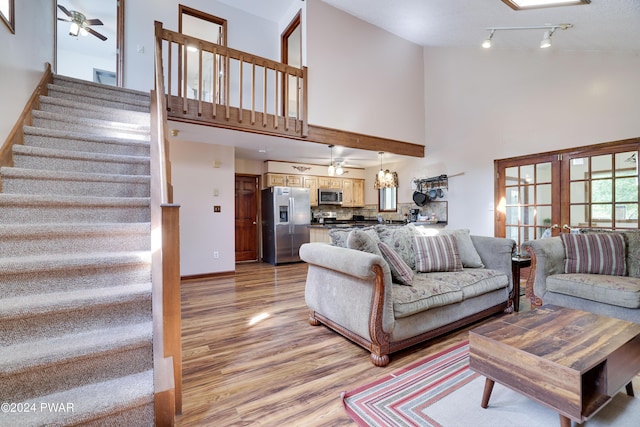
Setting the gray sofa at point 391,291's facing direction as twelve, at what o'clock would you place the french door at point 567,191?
The french door is roughly at 9 o'clock from the gray sofa.

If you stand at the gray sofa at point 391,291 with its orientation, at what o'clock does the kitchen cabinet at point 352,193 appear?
The kitchen cabinet is roughly at 7 o'clock from the gray sofa.

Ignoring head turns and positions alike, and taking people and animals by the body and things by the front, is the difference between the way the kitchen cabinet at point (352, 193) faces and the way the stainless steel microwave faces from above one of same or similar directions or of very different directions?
same or similar directions

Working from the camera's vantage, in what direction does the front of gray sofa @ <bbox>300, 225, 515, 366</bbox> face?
facing the viewer and to the right of the viewer

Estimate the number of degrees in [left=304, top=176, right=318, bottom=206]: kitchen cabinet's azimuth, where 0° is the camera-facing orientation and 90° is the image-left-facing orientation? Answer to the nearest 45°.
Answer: approximately 0°

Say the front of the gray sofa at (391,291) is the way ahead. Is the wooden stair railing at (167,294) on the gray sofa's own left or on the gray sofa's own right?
on the gray sofa's own right

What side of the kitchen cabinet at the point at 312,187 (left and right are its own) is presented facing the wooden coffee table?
front

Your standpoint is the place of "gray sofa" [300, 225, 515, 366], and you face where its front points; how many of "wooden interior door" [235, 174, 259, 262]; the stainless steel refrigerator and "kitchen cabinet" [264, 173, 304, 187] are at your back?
3

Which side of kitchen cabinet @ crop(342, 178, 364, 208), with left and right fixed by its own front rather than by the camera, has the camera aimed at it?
front

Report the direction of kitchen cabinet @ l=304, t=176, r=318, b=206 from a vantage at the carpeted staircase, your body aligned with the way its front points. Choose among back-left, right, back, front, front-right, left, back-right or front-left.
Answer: back-left

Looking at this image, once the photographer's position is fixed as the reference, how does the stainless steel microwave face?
facing the viewer

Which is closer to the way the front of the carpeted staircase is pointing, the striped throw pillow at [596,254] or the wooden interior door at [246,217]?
the striped throw pillow

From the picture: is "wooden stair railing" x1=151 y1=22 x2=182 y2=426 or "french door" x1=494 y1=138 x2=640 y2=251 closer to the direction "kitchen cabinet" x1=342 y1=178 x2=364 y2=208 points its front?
the wooden stair railing

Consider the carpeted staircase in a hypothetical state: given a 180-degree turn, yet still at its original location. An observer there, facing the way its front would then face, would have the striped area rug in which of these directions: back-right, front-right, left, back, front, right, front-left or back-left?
back-right

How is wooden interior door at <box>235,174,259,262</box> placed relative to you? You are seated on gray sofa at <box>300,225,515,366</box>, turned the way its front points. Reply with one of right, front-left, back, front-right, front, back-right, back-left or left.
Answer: back

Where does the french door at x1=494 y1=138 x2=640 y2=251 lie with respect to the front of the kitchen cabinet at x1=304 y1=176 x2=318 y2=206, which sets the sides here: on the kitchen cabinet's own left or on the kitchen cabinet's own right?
on the kitchen cabinet's own left
